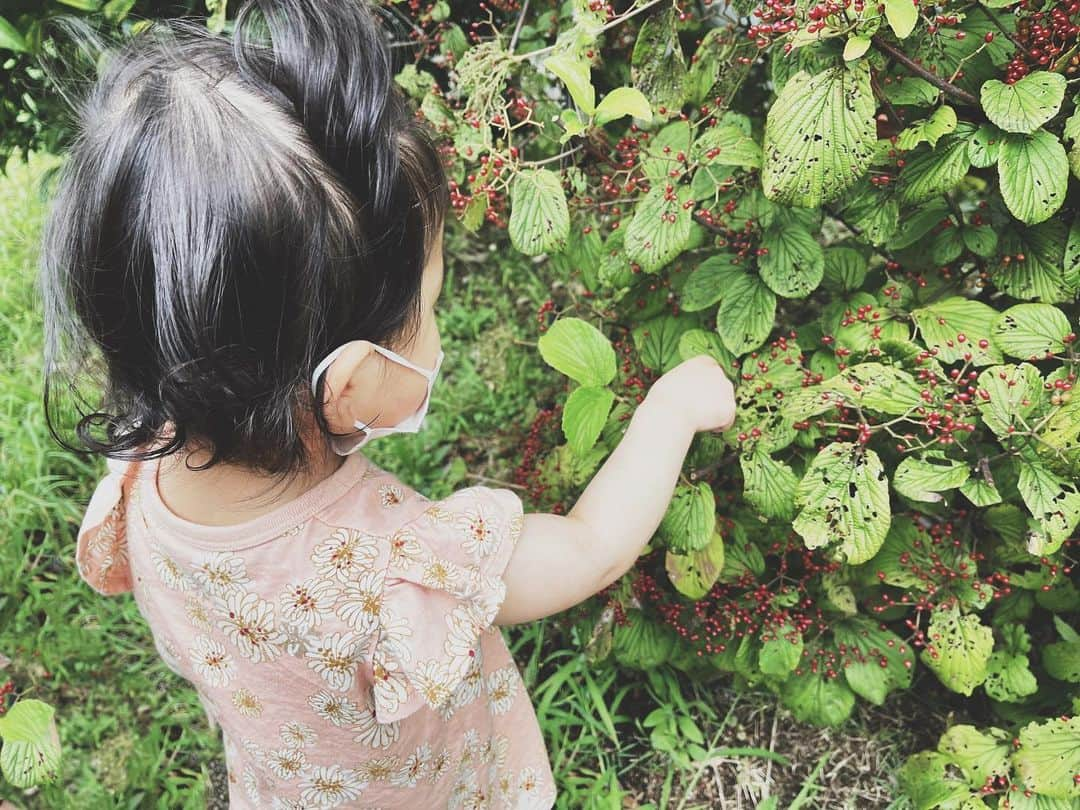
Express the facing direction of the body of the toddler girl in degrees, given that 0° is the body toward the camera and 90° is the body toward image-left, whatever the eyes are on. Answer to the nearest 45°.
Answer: approximately 225°

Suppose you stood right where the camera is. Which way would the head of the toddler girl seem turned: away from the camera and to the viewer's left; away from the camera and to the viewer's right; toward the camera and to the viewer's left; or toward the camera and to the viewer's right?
away from the camera and to the viewer's right
